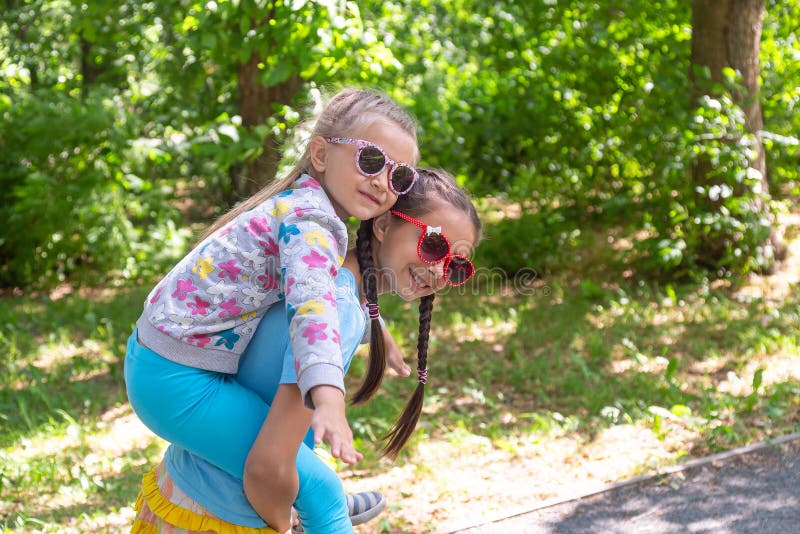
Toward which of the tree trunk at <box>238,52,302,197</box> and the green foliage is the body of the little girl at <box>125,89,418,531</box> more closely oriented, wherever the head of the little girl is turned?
the green foliage

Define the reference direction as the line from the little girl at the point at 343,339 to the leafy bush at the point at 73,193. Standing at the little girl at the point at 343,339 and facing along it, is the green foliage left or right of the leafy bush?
right

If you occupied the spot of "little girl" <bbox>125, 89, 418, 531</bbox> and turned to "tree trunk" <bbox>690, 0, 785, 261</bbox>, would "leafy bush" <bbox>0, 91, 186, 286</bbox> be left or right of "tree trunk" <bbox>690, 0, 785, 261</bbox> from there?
left

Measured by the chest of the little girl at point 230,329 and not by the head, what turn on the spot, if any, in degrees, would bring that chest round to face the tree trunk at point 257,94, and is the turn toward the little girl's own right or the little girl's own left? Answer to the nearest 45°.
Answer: approximately 90° to the little girl's own left

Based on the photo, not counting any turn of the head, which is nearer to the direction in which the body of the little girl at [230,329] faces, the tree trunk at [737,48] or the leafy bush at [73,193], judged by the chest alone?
the tree trunk

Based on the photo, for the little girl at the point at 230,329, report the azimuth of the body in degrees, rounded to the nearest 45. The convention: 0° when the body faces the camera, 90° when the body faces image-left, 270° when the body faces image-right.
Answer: approximately 270°

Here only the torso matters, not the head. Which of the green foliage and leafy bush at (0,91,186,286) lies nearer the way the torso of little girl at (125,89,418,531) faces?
the green foliage

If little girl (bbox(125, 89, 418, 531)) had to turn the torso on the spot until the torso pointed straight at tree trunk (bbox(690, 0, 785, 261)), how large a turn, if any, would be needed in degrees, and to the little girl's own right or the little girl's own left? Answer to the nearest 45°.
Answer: approximately 45° to the little girl's own left

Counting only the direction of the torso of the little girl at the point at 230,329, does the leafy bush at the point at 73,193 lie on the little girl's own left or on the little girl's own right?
on the little girl's own left
